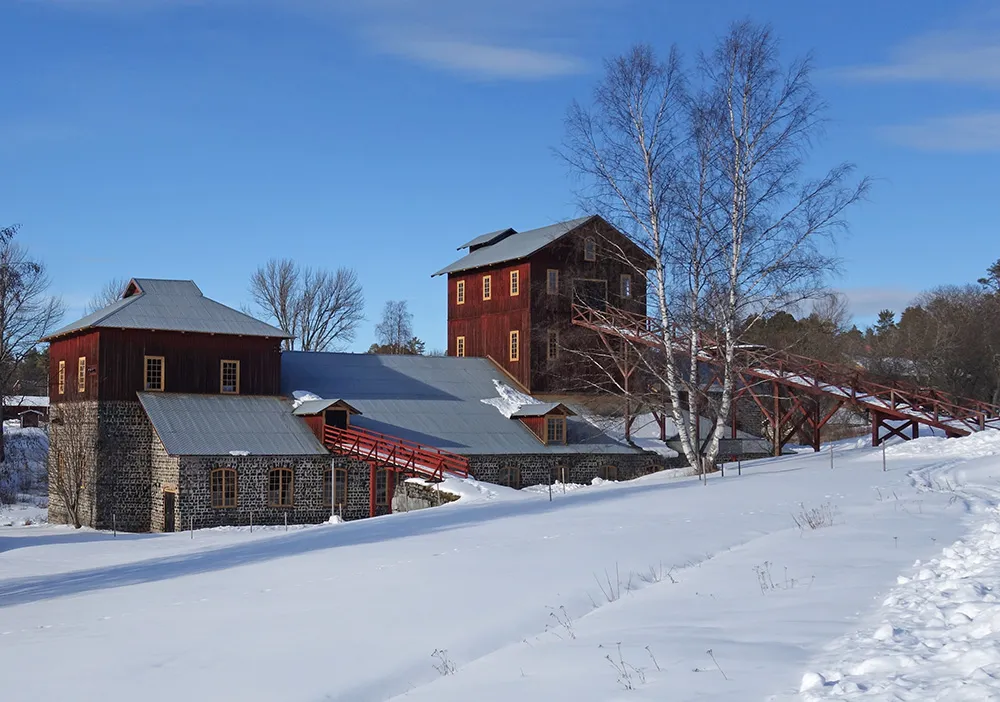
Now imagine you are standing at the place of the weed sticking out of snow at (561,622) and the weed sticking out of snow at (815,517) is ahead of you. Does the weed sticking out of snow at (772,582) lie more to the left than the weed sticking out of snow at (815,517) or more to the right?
right

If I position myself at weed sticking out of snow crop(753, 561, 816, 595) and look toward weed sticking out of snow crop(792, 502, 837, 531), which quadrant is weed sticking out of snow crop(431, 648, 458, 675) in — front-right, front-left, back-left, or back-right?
back-left

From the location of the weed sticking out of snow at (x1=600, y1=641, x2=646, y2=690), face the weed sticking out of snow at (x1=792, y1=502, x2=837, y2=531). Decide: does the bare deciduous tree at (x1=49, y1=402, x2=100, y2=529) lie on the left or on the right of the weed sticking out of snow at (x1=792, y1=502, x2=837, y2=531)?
left

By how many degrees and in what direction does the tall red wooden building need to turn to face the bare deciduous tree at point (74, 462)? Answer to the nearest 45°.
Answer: approximately 90° to its right

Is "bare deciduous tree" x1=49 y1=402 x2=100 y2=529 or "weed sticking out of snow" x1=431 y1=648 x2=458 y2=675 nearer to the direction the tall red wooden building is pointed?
the weed sticking out of snow
